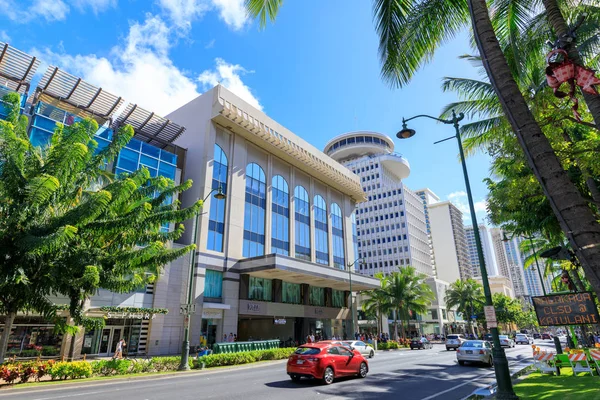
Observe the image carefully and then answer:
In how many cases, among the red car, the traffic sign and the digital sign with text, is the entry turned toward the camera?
2

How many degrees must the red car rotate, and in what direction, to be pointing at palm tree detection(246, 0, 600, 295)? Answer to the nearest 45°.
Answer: approximately 135° to its right

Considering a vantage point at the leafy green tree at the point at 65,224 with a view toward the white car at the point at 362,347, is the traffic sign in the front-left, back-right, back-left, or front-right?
front-right

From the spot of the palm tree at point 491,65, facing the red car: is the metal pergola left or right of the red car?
left

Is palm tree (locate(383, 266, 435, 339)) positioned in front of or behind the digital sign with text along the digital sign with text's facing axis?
behind

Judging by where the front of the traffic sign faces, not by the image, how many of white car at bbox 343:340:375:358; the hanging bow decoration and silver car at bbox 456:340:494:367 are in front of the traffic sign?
1

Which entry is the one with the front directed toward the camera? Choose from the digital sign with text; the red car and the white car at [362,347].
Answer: the digital sign with text

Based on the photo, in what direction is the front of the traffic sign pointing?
toward the camera

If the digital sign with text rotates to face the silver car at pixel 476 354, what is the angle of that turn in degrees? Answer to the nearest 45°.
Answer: approximately 135° to its right
